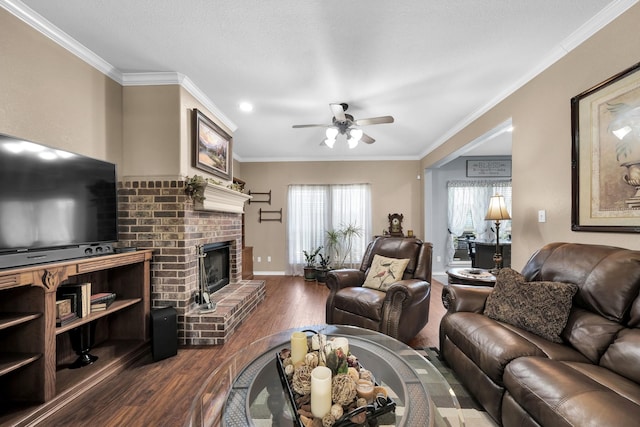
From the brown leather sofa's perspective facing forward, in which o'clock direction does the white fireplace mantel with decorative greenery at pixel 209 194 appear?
The white fireplace mantel with decorative greenery is roughly at 1 o'clock from the brown leather sofa.

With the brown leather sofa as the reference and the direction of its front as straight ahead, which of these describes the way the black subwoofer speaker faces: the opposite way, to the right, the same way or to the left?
the opposite way

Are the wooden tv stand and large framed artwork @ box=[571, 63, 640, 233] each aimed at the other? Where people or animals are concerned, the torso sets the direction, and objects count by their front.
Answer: yes

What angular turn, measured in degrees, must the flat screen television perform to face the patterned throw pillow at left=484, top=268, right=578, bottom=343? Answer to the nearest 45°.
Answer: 0° — it already faces it

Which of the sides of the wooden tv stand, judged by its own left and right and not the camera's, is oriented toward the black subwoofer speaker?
left

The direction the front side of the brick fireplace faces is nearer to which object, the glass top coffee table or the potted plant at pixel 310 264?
the glass top coffee table

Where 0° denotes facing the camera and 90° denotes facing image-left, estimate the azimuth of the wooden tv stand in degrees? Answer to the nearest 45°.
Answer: approximately 315°

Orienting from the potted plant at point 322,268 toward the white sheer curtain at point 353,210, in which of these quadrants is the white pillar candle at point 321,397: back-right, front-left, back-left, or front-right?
back-right

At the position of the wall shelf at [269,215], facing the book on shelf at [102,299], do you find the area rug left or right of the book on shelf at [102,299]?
left

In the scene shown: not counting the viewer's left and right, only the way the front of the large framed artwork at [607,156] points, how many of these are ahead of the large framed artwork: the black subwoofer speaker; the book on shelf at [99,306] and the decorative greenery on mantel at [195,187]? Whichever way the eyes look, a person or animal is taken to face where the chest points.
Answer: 3
